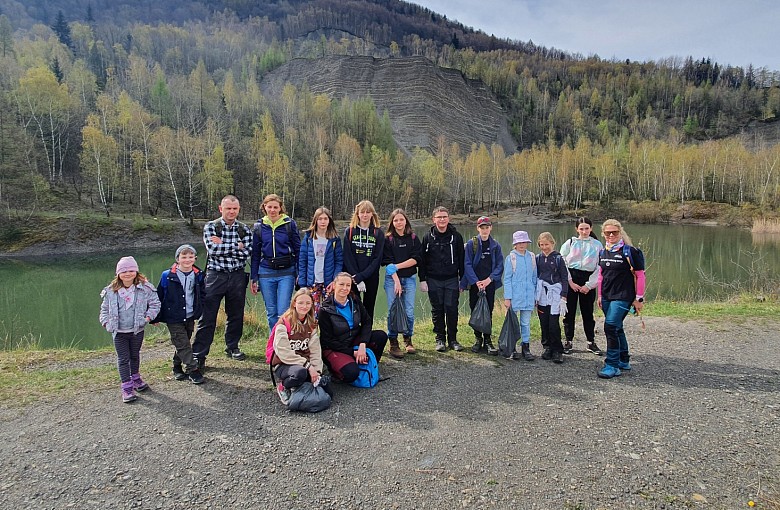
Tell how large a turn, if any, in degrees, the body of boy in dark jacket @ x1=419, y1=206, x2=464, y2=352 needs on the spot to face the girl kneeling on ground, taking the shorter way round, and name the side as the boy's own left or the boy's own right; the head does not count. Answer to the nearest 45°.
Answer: approximately 45° to the boy's own right

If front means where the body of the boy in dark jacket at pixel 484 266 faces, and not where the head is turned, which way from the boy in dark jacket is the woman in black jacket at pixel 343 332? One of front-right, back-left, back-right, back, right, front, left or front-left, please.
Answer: front-right

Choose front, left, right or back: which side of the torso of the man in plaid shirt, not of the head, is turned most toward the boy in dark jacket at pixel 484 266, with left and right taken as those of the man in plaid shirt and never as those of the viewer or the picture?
left

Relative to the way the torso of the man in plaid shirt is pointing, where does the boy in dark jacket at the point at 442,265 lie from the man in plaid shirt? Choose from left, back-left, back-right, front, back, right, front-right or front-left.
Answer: left

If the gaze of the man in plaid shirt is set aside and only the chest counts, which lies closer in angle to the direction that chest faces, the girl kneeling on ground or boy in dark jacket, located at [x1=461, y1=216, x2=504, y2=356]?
the girl kneeling on ground

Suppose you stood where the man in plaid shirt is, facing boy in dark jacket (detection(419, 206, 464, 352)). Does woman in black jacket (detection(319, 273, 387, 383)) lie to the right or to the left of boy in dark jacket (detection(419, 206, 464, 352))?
right

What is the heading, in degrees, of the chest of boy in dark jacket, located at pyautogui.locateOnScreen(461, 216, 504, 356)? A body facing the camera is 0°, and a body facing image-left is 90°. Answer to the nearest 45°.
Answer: approximately 0°

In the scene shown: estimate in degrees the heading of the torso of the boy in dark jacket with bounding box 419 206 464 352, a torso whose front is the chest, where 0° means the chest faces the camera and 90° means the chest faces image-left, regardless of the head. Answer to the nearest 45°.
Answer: approximately 0°
